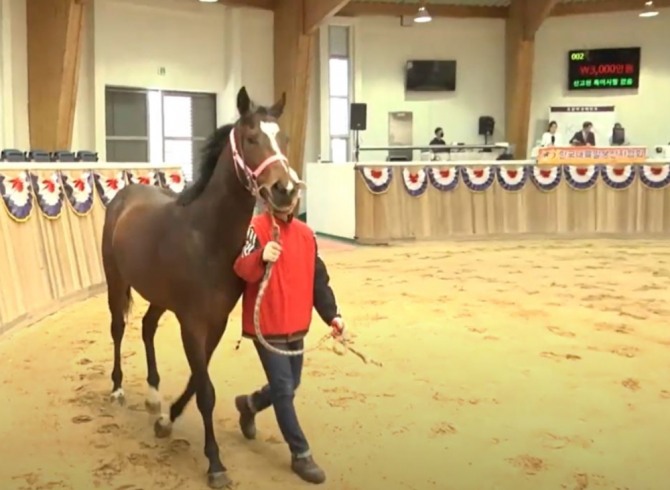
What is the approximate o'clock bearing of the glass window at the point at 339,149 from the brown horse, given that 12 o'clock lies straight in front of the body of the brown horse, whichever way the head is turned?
The glass window is roughly at 8 o'clock from the brown horse.

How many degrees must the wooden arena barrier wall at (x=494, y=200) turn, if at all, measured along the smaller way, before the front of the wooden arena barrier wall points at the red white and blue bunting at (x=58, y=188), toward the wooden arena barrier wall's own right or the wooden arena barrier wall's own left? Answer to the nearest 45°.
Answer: approximately 45° to the wooden arena barrier wall's own right

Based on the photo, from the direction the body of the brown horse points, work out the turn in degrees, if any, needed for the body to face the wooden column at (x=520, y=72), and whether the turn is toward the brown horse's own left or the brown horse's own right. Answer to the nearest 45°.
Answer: approximately 90° to the brown horse's own left

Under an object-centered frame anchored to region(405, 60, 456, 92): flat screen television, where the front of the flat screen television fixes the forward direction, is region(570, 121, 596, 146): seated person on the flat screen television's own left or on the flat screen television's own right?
on the flat screen television's own left

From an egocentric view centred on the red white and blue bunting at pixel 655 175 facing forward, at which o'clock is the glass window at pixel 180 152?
The glass window is roughly at 3 o'clock from the red white and blue bunting.

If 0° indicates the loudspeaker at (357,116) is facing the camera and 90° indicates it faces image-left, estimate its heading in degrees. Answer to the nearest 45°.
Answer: approximately 0°

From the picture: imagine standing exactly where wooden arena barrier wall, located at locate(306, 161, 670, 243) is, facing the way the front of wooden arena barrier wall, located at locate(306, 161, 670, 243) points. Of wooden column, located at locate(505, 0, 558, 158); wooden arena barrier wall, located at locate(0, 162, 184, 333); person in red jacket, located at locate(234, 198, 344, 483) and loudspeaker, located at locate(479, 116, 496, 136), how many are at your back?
2

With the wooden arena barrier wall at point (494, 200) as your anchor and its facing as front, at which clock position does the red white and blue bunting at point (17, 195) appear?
The red white and blue bunting is roughly at 1 o'clock from the wooden arena barrier wall.
